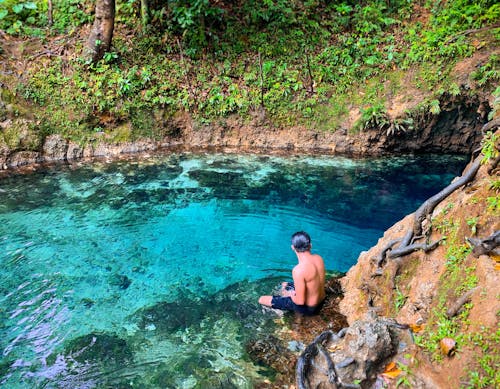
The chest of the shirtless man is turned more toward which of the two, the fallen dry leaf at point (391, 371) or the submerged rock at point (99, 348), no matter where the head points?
the submerged rock

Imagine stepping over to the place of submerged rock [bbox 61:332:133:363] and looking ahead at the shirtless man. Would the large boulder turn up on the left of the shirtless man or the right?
right

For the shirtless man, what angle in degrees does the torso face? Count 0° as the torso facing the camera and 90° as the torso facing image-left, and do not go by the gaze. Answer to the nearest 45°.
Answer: approximately 135°

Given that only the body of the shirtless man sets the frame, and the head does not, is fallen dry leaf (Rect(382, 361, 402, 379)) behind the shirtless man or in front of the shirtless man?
behind

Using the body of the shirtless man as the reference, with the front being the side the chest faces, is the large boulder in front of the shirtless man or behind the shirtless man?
behind

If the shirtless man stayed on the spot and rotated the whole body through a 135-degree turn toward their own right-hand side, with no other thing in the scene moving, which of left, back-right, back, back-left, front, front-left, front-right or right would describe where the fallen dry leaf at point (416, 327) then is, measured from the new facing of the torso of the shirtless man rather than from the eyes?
front-right

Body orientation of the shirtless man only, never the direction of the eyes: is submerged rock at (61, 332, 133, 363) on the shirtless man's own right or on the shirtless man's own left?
on the shirtless man's own left
